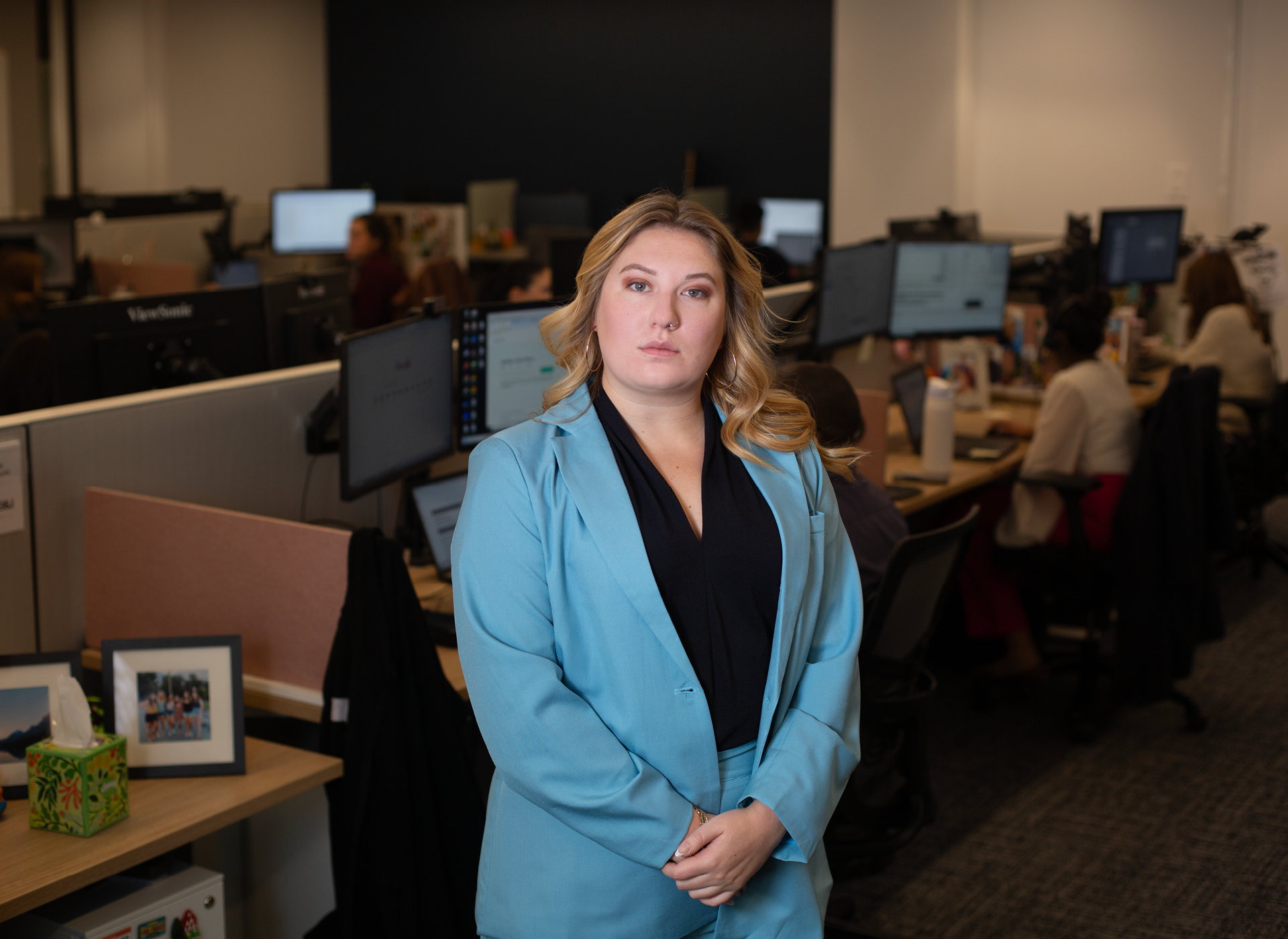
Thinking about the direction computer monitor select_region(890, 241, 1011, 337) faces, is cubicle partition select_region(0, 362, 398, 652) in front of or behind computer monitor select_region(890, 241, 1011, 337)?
in front

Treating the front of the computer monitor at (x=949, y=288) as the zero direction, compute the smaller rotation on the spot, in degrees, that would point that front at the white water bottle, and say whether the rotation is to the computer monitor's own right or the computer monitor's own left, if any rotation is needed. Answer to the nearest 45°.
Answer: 0° — it already faces it

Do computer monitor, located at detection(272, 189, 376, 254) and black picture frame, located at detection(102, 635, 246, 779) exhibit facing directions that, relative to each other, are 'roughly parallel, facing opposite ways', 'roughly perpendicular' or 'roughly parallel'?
roughly parallel

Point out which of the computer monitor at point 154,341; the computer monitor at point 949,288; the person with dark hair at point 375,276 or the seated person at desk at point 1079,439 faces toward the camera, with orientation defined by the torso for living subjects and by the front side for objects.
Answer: the computer monitor at point 949,288

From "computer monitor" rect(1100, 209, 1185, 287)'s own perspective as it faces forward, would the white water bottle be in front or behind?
in front

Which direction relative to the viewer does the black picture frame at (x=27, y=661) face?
toward the camera

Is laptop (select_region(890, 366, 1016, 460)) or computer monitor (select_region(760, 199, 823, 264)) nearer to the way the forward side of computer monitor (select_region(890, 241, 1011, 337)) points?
the laptop

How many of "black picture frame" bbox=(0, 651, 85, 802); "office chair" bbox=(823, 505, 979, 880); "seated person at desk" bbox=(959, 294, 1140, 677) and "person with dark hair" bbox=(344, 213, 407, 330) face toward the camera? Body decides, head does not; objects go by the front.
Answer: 1

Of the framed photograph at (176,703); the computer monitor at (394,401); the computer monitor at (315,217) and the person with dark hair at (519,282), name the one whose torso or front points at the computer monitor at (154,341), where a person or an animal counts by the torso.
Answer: the computer monitor at (315,217)

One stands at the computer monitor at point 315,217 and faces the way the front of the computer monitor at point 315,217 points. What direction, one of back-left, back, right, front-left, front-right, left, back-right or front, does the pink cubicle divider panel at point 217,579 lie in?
front

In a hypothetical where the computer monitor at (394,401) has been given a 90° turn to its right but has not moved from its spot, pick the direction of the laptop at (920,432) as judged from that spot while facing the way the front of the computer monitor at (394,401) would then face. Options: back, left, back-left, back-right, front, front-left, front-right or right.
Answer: back

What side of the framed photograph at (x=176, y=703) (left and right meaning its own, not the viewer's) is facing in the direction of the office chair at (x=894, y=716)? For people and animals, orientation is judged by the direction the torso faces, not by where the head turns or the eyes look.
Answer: left

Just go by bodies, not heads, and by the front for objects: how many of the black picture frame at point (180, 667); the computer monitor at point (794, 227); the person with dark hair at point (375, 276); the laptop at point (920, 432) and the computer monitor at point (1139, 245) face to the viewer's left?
1

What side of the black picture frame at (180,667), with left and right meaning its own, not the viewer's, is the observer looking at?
front

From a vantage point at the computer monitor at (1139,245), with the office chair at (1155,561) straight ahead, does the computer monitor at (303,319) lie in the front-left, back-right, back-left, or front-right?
front-right
